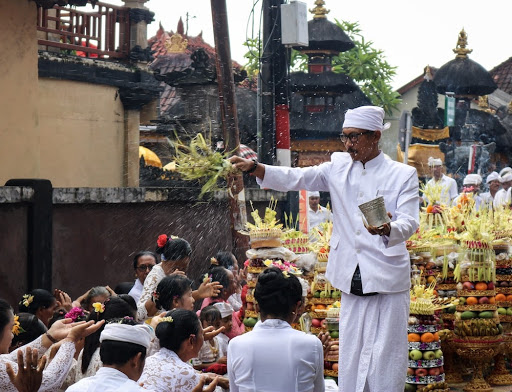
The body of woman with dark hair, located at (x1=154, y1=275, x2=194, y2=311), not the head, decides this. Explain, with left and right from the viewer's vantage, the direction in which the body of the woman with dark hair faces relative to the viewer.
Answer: facing to the right of the viewer

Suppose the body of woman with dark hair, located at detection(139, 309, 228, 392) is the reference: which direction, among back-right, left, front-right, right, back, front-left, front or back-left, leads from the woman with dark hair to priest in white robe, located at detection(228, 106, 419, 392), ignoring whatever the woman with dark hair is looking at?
front-right

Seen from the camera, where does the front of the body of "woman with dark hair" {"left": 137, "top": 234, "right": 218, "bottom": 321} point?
to the viewer's right

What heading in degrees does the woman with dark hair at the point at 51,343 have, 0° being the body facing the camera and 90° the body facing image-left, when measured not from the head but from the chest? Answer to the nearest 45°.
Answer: approximately 270°

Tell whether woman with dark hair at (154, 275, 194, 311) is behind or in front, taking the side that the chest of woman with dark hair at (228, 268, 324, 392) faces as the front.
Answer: in front

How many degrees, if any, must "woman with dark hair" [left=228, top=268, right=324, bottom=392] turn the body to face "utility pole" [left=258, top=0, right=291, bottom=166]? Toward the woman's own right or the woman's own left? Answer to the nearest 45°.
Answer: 0° — they already face it

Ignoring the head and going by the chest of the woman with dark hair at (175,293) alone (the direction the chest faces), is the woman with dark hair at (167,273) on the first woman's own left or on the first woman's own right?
on the first woman's own left

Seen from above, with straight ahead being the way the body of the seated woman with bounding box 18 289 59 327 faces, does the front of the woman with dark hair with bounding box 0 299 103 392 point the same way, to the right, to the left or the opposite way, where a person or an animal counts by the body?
the same way

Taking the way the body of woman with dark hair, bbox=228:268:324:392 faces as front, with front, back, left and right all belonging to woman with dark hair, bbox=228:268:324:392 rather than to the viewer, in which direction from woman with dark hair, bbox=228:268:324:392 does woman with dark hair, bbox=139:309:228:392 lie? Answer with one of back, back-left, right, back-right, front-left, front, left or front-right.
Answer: front-left

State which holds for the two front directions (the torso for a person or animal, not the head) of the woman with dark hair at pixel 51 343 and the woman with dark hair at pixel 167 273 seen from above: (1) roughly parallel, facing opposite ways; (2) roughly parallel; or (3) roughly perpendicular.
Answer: roughly parallel

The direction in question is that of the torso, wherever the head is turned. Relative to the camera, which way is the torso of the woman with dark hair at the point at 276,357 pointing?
away from the camera

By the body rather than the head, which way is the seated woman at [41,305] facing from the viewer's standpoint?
to the viewer's right

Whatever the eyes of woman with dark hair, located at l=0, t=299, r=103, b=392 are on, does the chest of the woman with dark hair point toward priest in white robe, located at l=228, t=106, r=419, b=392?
yes

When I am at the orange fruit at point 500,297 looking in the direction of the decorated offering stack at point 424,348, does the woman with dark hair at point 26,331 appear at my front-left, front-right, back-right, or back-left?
front-right

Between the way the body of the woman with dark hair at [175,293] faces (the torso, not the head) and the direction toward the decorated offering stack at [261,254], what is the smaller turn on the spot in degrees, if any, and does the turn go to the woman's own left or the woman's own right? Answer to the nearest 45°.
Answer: approximately 45° to the woman's own left

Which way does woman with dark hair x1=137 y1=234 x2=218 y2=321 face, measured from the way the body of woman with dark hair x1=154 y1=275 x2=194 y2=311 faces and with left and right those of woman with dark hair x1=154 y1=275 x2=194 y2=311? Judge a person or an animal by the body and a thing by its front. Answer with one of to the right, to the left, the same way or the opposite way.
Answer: the same way
